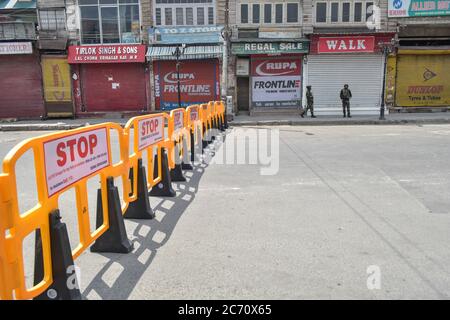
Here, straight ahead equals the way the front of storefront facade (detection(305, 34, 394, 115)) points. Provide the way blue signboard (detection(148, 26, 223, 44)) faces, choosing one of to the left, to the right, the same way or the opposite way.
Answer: the same way

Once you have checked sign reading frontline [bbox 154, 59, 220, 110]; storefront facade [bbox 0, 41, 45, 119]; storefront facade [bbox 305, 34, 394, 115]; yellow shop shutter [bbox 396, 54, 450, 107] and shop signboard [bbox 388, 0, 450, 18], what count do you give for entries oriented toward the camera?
5

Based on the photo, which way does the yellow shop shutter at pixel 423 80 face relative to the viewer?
toward the camera

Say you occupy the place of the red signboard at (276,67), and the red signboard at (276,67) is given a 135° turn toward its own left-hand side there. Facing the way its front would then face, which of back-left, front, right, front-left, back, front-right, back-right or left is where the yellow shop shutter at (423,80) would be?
front-right

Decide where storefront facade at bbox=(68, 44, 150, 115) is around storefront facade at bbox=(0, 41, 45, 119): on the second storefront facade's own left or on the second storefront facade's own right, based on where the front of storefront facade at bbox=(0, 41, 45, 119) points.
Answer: on the second storefront facade's own left

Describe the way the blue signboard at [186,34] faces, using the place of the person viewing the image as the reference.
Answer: facing the viewer

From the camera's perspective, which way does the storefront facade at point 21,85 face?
toward the camera

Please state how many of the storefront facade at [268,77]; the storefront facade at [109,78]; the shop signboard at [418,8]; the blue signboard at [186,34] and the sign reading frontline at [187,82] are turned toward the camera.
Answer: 5

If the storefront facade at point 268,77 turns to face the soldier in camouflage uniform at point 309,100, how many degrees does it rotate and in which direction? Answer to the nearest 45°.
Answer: approximately 45° to its left

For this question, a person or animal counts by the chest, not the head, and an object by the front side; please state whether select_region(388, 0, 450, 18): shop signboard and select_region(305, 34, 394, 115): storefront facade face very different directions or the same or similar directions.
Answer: same or similar directions

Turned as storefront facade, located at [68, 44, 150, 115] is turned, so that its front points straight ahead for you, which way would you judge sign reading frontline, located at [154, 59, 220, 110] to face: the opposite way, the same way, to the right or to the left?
the same way

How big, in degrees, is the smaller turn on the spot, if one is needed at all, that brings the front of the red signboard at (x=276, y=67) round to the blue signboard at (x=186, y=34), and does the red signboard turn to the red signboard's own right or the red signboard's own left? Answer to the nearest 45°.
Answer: approximately 90° to the red signboard's own right

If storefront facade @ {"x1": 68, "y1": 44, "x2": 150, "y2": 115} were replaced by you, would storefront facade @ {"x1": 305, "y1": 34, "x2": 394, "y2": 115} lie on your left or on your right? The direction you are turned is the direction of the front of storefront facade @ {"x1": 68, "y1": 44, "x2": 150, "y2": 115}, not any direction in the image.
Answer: on your left

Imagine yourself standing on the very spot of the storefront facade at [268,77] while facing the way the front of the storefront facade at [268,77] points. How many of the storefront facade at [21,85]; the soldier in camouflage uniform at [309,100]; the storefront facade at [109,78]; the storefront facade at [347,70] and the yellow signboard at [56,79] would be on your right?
3

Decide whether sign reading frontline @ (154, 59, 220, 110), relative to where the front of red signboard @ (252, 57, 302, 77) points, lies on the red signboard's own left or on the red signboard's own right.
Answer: on the red signboard's own right

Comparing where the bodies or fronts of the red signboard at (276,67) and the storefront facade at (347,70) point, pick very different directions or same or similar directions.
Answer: same or similar directions

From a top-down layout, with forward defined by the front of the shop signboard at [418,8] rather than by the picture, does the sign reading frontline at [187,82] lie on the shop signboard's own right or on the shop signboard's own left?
on the shop signboard's own right

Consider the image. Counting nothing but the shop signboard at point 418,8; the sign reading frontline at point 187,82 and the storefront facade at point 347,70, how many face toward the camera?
3

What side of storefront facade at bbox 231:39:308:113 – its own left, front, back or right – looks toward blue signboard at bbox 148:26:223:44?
right

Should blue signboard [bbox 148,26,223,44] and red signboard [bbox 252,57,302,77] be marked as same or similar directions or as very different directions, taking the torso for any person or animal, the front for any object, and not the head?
same or similar directions
